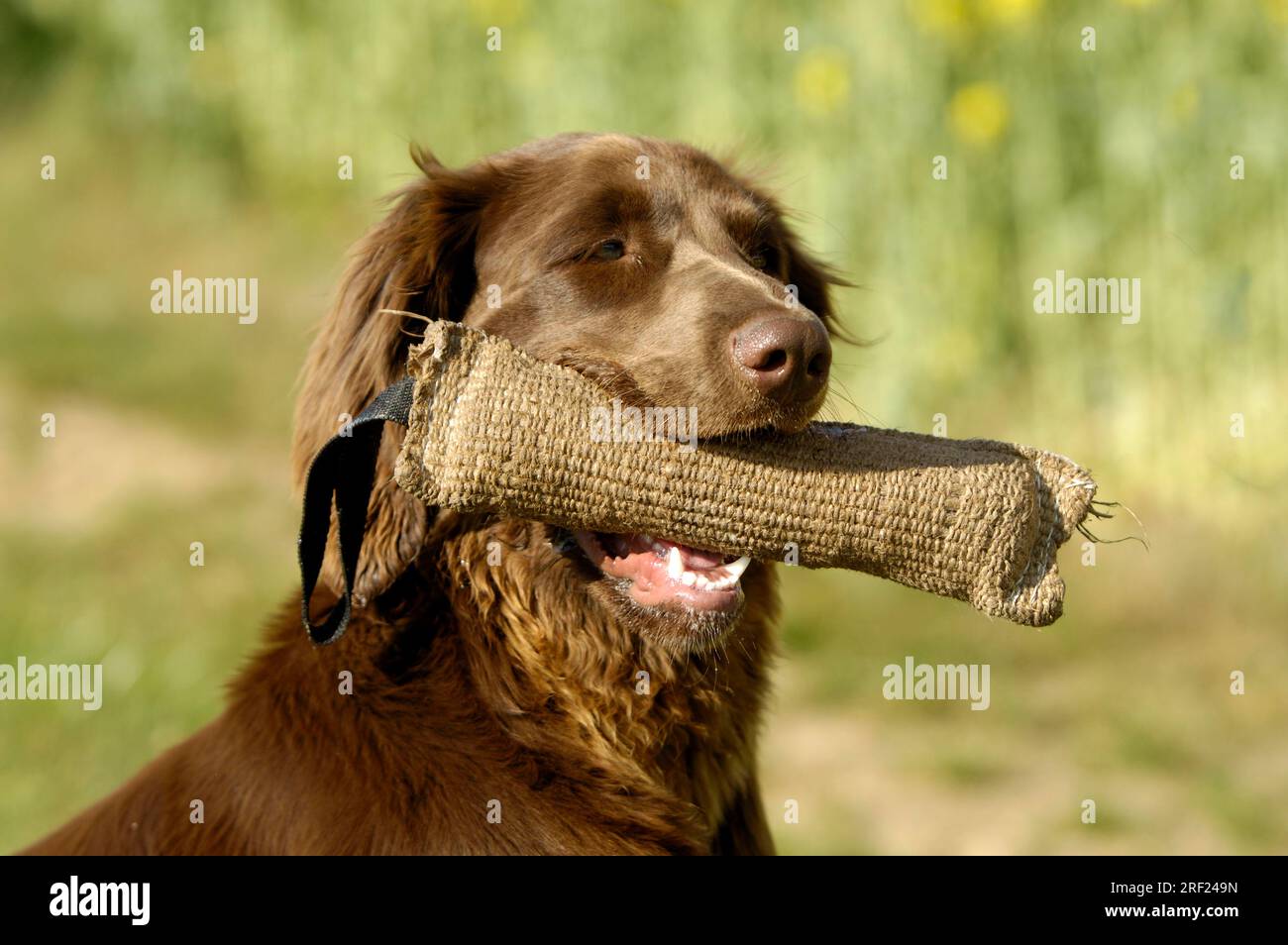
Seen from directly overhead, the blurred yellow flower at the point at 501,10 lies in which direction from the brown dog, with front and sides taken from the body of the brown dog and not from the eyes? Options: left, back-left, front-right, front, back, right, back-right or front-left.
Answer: back-left

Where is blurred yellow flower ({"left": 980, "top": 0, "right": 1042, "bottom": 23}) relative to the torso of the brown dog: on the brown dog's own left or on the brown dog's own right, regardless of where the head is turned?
on the brown dog's own left

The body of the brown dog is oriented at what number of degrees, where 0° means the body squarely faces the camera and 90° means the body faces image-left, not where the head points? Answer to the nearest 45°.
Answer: approximately 315°
